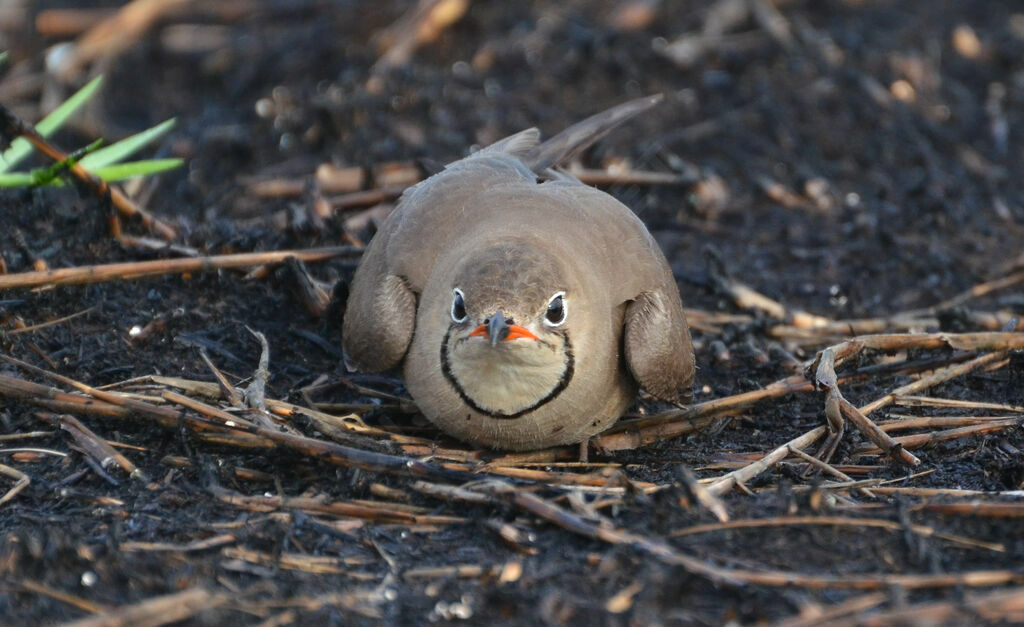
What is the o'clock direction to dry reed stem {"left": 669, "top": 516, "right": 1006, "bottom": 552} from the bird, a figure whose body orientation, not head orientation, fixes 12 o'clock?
The dry reed stem is roughly at 11 o'clock from the bird.

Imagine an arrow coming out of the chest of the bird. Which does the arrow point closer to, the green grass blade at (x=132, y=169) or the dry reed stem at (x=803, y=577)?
the dry reed stem

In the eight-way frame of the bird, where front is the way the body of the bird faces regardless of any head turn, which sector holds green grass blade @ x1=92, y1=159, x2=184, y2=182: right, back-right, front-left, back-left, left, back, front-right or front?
back-right

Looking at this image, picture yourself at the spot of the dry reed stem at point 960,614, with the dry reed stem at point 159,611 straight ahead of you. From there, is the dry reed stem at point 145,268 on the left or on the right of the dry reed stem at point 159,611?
right

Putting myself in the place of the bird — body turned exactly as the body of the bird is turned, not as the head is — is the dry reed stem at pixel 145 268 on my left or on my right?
on my right

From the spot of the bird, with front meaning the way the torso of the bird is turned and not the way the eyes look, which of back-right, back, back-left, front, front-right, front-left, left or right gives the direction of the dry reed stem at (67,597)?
front-right

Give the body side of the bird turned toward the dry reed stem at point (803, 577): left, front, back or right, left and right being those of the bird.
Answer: front

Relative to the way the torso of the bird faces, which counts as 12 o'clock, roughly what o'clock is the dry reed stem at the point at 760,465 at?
The dry reed stem is roughly at 10 o'clock from the bird.

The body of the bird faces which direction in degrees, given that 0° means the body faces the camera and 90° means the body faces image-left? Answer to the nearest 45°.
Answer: approximately 0°
